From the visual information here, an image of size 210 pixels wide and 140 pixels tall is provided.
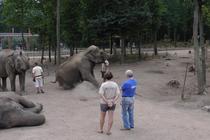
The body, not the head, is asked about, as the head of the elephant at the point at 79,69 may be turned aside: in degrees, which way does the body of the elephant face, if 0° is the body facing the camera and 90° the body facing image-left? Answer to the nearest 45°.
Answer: approximately 270°

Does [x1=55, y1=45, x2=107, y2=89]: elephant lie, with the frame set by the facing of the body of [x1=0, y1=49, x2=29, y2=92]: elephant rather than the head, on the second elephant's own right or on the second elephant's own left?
on the second elephant's own left

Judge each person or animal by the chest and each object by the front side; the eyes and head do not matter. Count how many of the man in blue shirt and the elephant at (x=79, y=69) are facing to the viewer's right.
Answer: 1

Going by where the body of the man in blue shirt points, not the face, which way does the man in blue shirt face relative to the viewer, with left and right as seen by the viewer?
facing away from the viewer and to the left of the viewer

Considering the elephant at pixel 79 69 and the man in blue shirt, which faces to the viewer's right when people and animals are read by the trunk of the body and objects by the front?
the elephant

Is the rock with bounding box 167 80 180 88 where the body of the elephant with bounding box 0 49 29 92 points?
no

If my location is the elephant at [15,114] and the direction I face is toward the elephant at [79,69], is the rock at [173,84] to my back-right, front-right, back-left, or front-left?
front-right

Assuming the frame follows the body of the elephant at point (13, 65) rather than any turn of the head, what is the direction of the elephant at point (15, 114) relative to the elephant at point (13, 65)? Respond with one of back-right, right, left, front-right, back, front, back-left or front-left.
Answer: front-right

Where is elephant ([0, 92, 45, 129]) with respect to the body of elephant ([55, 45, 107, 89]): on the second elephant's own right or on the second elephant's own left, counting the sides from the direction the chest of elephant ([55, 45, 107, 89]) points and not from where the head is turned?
on the second elephant's own right

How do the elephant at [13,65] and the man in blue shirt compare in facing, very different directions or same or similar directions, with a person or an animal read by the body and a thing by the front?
very different directions

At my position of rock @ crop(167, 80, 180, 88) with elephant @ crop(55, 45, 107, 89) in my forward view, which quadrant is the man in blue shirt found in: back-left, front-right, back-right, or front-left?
front-left

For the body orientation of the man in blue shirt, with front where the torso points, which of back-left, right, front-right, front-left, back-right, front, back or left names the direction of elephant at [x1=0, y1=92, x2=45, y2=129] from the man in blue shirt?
front-left

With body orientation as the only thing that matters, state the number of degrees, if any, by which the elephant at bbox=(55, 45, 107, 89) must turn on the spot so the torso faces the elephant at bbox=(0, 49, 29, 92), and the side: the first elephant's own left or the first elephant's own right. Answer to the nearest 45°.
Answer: approximately 180°

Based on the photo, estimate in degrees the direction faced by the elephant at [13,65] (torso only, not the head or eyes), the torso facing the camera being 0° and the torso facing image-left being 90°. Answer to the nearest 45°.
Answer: approximately 315°
